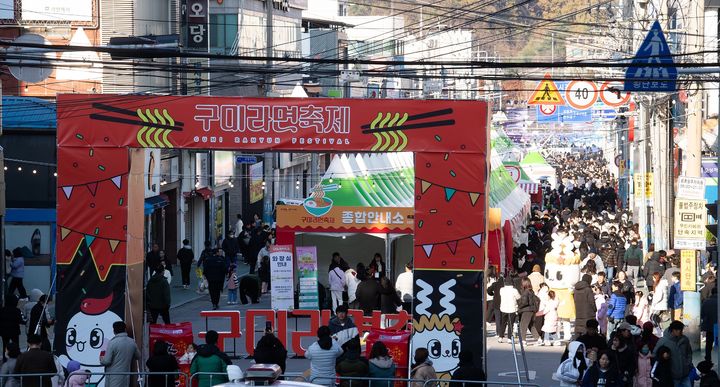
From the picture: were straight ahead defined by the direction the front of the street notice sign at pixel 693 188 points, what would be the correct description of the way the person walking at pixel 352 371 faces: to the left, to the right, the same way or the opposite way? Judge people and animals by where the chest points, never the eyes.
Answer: the opposite way

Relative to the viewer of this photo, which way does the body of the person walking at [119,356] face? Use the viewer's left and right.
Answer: facing away from the viewer

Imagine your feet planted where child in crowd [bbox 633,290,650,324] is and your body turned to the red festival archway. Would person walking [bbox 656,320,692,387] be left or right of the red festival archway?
left

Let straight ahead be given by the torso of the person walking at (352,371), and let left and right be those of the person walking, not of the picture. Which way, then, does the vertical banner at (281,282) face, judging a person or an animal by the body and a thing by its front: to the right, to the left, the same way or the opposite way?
the opposite way
